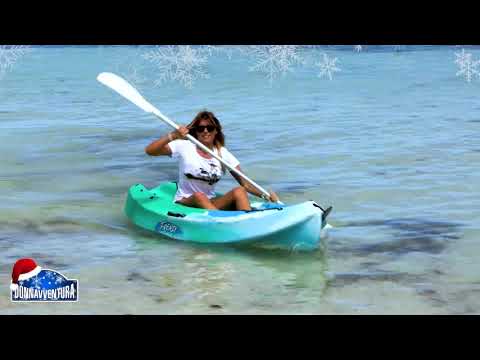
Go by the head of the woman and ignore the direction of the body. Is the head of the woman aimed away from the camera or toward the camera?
toward the camera

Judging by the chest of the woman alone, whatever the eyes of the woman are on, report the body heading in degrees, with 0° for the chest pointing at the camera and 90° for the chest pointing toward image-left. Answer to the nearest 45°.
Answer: approximately 315°
